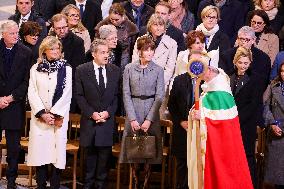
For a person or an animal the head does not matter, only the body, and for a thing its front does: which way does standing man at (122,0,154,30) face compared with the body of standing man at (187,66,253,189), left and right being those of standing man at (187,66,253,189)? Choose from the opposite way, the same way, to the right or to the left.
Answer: to the left

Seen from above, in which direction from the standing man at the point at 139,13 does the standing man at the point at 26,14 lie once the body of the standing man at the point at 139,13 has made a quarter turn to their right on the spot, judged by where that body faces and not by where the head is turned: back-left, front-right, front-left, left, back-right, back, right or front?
front

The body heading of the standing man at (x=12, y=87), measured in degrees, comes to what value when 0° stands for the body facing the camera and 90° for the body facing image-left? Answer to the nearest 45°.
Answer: approximately 0°

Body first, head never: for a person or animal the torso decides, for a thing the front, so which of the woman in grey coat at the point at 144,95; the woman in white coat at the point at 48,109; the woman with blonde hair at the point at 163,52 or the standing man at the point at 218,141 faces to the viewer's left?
the standing man

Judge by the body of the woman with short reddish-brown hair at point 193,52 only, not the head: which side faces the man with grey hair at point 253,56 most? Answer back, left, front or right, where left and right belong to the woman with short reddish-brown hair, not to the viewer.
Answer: left

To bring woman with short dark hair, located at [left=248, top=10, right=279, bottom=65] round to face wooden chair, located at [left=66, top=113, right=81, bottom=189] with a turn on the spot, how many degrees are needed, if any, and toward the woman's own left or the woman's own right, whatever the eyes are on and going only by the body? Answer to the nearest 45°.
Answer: approximately 45° to the woman's own right

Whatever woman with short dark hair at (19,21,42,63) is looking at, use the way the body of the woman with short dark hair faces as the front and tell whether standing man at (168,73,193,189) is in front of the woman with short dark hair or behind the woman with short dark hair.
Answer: in front

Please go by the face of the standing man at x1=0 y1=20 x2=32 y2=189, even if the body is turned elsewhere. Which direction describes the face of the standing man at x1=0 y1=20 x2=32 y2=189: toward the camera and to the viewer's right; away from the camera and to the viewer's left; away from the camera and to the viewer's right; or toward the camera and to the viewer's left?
toward the camera and to the viewer's right

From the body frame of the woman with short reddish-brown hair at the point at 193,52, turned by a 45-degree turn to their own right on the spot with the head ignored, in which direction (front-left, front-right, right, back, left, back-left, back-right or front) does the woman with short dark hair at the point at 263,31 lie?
back-left

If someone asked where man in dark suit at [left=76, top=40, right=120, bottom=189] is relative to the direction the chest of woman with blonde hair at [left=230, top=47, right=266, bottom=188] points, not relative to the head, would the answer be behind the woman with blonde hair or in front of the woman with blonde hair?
in front

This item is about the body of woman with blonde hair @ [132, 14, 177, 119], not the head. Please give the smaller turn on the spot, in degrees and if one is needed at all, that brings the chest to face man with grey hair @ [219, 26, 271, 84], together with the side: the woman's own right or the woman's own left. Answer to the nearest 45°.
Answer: approximately 90° to the woman's own left

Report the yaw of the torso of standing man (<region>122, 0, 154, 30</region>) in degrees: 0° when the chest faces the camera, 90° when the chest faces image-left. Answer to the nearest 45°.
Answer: approximately 0°

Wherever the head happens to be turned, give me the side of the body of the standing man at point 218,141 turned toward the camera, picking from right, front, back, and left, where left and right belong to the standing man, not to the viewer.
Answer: left

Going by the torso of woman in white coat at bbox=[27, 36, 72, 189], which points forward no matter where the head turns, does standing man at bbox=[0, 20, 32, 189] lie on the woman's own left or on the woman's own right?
on the woman's own right

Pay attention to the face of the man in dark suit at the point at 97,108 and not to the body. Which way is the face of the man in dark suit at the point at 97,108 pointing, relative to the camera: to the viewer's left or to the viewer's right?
to the viewer's right
